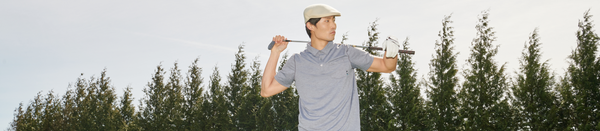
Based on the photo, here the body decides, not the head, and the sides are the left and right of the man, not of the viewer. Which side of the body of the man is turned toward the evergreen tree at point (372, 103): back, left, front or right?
back

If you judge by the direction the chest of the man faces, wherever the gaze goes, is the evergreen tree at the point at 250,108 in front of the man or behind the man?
behind

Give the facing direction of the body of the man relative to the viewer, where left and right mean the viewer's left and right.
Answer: facing the viewer

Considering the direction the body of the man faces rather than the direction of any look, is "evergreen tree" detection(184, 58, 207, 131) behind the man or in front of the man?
behind

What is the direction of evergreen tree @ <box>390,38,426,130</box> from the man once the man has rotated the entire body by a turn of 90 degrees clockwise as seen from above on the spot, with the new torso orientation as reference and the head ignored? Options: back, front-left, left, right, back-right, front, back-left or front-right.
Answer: right

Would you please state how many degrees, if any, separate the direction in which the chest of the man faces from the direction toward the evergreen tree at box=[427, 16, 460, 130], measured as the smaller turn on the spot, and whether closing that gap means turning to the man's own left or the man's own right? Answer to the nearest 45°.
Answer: approximately 180°

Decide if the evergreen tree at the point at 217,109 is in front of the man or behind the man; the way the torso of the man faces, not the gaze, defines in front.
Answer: behind
